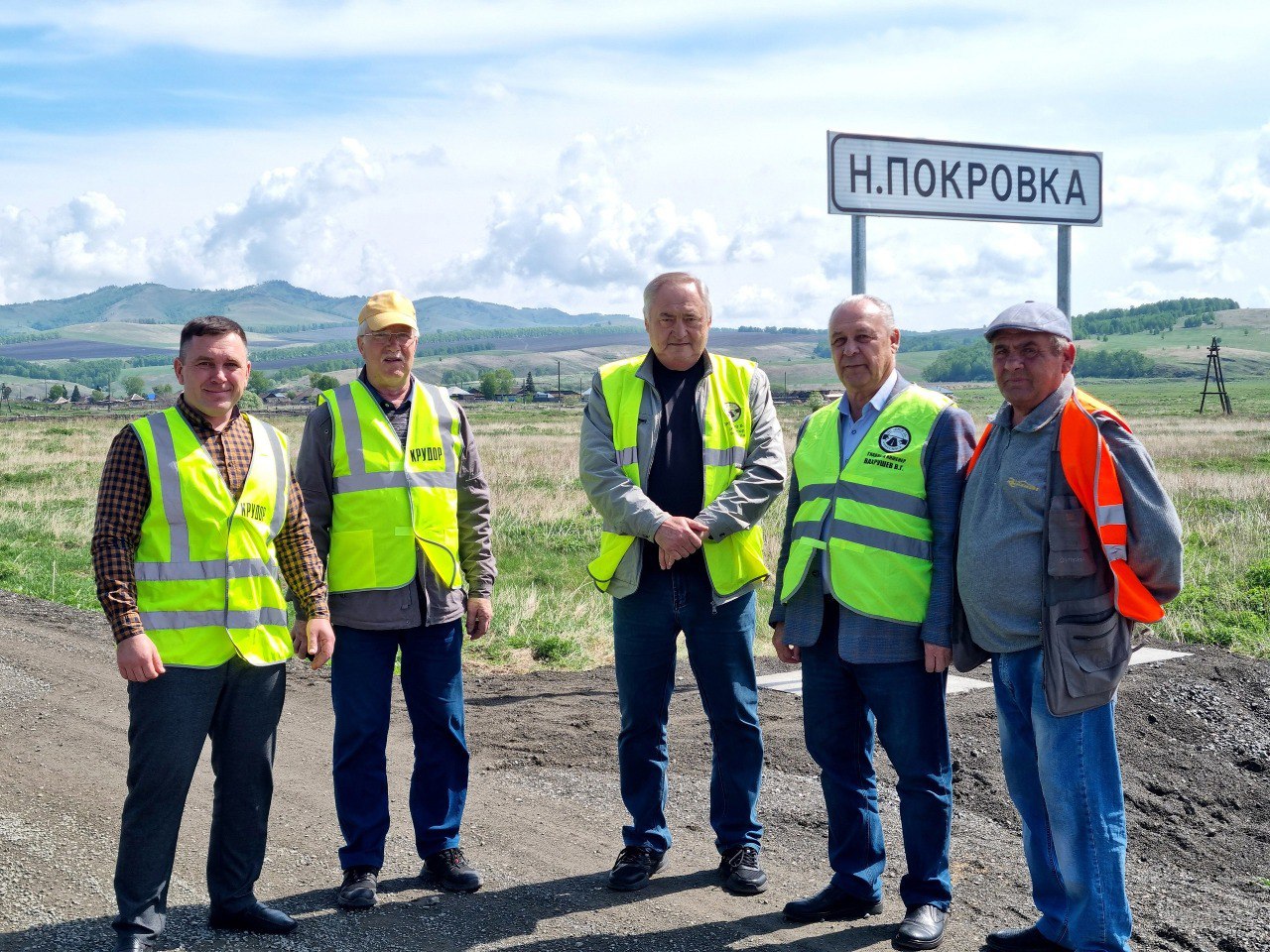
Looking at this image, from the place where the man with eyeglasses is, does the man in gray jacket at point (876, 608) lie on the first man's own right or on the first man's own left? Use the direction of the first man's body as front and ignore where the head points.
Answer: on the first man's own left

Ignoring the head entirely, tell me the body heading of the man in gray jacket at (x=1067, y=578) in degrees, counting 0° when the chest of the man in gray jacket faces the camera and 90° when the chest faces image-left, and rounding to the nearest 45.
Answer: approximately 45°

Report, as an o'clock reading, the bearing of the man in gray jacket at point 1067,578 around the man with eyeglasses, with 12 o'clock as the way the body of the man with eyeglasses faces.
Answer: The man in gray jacket is roughly at 10 o'clock from the man with eyeglasses.

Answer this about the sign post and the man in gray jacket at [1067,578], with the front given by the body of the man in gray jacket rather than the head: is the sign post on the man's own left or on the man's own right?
on the man's own right

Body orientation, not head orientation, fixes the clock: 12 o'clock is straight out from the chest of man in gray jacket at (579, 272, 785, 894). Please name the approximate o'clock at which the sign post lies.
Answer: The sign post is roughly at 7 o'clock from the man in gray jacket.

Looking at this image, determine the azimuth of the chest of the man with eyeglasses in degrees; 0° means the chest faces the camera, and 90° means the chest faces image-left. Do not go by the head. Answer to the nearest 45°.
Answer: approximately 0°

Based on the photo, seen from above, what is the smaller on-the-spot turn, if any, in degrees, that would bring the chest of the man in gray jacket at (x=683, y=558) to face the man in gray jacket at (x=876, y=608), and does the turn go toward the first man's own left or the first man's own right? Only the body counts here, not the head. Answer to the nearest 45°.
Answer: approximately 45° to the first man's own left

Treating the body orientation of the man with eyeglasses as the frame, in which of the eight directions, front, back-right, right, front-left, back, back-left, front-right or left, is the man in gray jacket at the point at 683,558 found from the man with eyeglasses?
left

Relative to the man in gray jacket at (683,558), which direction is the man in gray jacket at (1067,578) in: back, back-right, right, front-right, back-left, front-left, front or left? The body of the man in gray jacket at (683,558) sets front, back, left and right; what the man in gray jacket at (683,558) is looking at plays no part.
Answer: front-left

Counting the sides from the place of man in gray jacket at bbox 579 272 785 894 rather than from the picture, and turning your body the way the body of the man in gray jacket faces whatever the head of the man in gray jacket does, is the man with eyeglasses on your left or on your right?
on your right

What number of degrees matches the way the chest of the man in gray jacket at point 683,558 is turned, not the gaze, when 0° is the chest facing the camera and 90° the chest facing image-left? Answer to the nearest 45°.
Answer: approximately 0°
